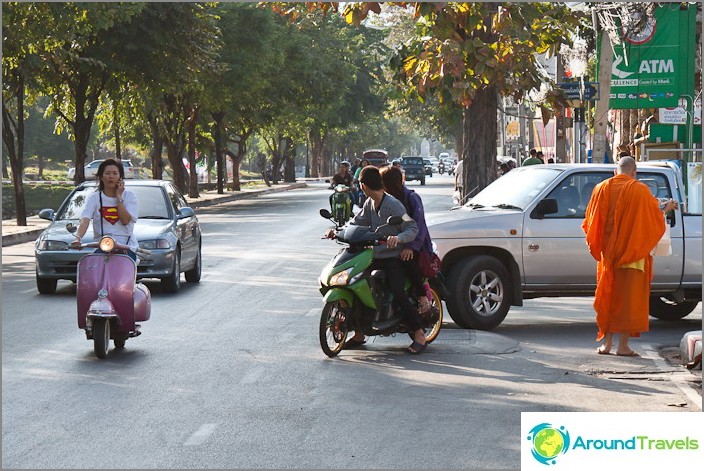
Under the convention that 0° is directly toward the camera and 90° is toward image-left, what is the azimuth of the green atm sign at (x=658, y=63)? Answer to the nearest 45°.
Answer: approximately 0°

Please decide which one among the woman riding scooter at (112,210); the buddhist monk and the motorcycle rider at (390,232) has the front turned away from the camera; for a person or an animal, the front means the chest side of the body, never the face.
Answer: the buddhist monk

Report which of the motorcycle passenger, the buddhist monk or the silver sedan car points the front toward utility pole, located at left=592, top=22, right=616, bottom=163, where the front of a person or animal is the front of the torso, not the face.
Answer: the buddhist monk

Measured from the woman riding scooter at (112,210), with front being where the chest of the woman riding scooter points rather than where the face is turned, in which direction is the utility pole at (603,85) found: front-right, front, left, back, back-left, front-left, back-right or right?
back-left

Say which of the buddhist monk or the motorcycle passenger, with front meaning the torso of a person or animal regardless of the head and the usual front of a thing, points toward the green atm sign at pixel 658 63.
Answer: the buddhist monk

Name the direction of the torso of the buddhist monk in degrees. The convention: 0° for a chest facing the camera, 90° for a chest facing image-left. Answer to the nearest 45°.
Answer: approximately 180°

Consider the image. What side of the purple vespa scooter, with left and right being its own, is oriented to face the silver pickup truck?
left

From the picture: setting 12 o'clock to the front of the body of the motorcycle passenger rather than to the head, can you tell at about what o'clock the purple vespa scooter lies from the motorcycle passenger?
The purple vespa scooter is roughly at 1 o'clock from the motorcycle passenger.

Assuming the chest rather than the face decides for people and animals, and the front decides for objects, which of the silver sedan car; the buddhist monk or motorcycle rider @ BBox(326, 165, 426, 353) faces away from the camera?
the buddhist monk
